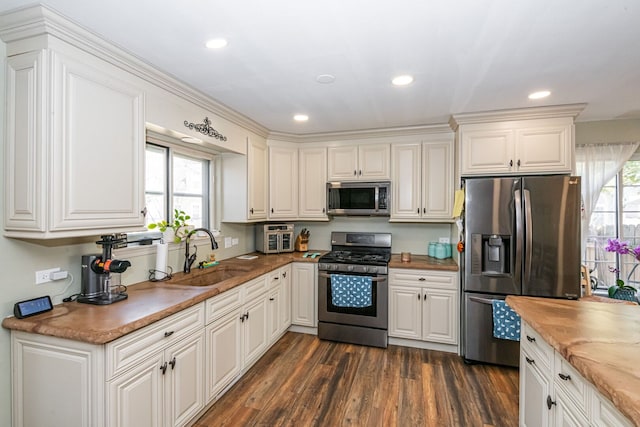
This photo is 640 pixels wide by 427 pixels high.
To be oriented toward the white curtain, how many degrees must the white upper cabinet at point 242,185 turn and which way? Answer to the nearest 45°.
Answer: approximately 45° to its left

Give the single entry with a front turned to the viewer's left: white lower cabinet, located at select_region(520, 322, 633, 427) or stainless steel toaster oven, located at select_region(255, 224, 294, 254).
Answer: the white lower cabinet

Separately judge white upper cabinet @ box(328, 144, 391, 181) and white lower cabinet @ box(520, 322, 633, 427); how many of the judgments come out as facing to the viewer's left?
1

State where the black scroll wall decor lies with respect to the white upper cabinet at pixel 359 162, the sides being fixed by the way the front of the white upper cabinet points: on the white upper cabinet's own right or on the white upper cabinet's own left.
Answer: on the white upper cabinet's own right

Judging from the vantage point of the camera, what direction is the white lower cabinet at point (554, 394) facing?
facing to the left of the viewer

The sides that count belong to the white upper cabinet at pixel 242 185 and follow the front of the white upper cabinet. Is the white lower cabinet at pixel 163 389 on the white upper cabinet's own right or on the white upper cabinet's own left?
on the white upper cabinet's own right

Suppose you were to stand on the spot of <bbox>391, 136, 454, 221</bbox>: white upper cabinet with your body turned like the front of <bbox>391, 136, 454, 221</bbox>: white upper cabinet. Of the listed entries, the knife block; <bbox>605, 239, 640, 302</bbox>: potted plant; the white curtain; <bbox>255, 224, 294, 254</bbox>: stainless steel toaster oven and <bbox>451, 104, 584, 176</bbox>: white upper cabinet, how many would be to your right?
2

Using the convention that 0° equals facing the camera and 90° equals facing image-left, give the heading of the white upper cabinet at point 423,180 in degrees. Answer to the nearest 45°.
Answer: approximately 0°
